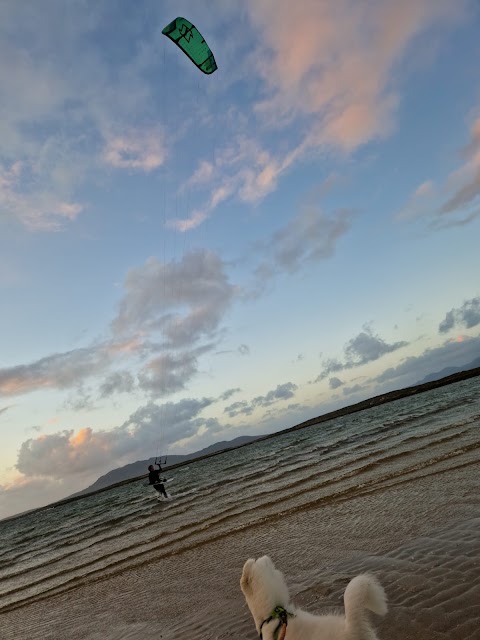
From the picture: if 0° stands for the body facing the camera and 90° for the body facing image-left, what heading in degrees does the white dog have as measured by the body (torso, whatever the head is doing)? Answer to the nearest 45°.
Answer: approximately 90°
